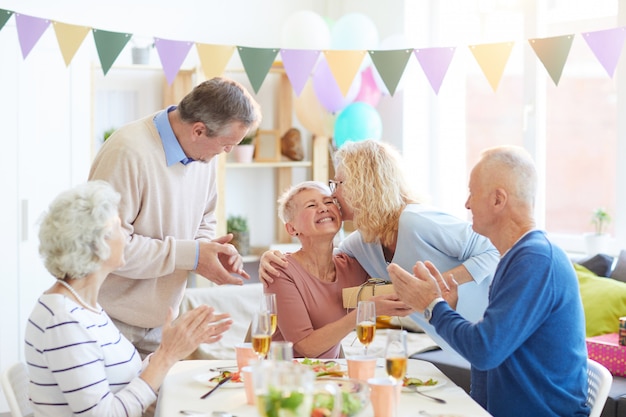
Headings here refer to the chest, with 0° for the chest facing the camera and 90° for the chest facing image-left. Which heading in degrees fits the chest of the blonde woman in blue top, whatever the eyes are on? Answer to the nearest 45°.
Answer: approximately 45°

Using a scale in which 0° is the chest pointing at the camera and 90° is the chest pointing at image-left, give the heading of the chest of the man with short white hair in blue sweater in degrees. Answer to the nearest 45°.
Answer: approximately 90°

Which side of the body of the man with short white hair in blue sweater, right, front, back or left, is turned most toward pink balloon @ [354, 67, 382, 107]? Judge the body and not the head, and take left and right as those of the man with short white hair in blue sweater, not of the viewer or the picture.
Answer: right

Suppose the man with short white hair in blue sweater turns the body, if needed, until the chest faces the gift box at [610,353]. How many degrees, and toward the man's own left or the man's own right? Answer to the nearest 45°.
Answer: approximately 90° to the man's own right

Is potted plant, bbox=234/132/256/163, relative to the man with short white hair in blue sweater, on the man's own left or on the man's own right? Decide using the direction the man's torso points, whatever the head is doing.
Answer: on the man's own right

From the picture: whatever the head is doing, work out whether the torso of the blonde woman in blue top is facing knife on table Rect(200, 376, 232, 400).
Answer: yes

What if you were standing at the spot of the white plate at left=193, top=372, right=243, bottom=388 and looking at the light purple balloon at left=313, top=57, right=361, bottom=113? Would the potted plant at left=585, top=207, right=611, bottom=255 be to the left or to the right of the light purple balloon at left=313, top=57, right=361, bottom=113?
right

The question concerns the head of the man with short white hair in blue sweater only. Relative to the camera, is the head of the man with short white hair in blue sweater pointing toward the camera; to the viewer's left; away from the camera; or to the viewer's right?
to the viewer's left
